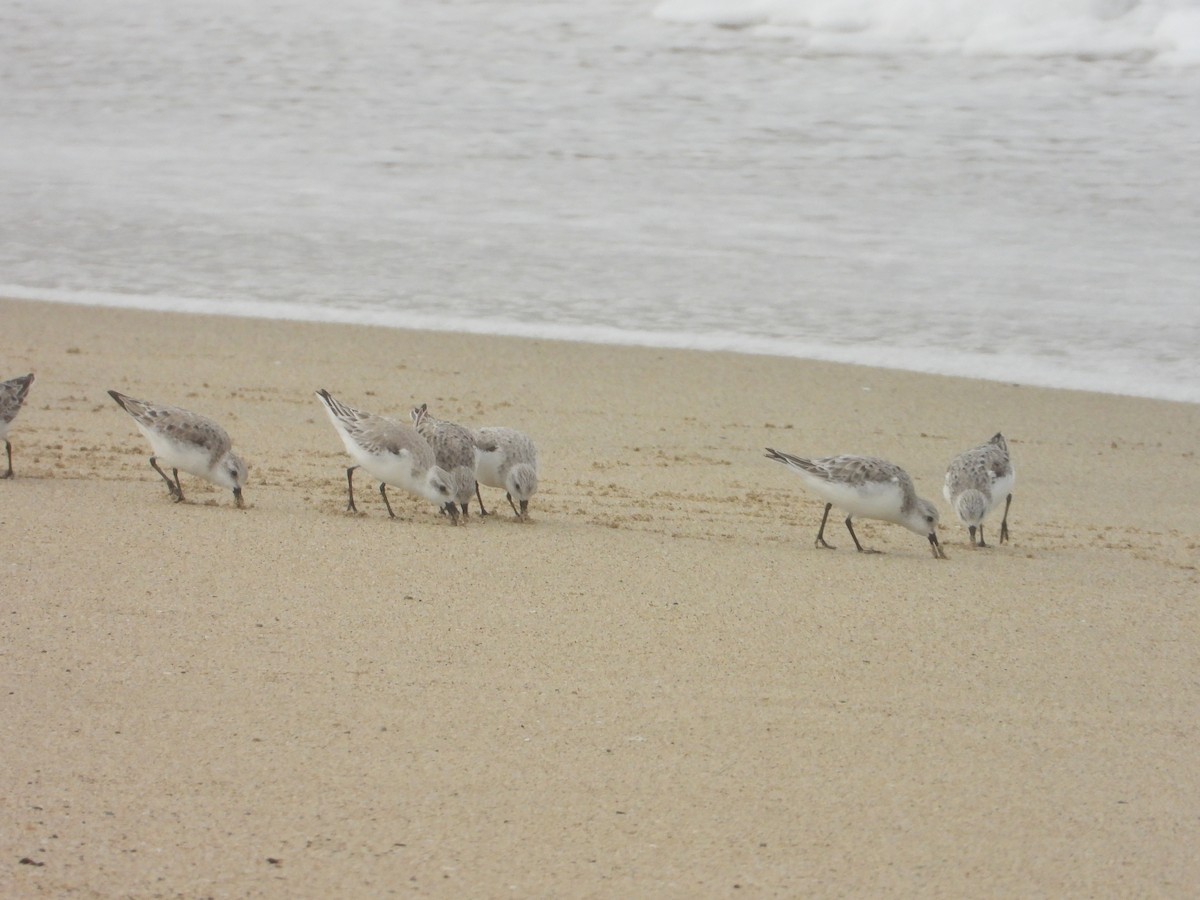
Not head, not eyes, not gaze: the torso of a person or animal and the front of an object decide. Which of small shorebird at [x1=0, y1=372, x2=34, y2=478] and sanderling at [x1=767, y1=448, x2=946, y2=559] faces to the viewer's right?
the sanderling

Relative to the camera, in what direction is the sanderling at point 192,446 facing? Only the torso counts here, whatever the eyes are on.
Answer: to the viewer's right

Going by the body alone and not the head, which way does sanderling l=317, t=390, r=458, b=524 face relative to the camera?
to the viewer's right

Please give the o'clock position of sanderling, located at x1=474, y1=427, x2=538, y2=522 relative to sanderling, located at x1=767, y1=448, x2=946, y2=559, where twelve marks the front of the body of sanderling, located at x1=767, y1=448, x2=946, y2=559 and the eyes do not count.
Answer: sanderling, located at x1=474, y1=427, x2=538, y2=522 is roughly at 6 o'clock from sanderling, located at x1=767, y1=448, x2=946, y2=559.

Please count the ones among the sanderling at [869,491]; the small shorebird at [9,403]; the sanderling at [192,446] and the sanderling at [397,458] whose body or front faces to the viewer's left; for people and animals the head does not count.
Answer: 1

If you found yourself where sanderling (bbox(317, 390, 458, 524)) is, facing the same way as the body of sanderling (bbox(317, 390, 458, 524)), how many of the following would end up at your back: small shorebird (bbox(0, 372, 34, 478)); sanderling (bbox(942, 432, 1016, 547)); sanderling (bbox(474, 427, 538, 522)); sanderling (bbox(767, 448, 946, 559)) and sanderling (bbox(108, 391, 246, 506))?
2

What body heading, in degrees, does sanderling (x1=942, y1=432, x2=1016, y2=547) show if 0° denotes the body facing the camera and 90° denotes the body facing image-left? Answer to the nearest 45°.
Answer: approximately 45°

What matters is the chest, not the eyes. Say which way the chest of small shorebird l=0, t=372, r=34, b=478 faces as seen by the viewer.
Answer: to the viewer's left

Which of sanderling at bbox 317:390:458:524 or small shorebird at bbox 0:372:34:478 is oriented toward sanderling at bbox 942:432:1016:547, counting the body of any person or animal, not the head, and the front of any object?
sanderling at bbox 317:390:458:524

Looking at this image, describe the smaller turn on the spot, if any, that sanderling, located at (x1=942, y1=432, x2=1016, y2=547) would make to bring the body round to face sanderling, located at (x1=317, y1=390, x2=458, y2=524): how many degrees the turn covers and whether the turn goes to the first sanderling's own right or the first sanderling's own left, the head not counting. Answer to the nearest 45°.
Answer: approximately 45° to the first sanderling's own right

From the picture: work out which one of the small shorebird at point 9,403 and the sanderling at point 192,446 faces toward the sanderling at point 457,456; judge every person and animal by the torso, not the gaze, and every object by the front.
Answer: the sanderling at point 192,446

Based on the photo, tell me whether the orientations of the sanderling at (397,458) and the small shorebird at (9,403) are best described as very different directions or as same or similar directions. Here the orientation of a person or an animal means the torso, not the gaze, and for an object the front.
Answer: very different directions

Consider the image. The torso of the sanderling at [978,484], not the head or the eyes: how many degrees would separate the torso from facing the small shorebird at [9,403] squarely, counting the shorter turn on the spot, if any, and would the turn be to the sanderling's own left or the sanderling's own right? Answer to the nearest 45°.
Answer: approximately 45° to the sanderling's own right

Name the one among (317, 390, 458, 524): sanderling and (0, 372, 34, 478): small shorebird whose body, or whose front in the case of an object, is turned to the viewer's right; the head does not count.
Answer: the sanderling

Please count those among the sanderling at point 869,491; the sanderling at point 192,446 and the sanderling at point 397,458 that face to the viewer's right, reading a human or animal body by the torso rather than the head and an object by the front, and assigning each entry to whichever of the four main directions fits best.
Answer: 3

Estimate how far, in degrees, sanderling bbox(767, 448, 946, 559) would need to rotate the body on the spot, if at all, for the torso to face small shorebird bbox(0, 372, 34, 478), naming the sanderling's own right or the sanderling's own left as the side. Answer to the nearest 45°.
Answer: approximately 180°

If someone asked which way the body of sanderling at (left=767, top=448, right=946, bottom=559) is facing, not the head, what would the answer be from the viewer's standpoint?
to the viewer's right

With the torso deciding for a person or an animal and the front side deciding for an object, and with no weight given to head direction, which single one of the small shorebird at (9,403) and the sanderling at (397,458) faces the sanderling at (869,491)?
the sanderling at (397,458)

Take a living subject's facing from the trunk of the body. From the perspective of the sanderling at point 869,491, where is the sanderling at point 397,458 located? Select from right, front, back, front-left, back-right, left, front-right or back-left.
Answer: back

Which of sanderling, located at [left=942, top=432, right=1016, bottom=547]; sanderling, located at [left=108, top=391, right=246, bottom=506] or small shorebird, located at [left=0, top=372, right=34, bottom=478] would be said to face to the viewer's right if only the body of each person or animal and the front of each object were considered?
sanderling, located at [left=108, top=391, right=246, bottom=506]
